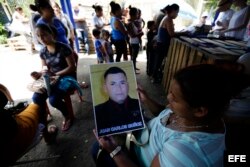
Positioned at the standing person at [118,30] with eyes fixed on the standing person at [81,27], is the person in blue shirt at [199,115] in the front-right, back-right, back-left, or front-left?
back-left

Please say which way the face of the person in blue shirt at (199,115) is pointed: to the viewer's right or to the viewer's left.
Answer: to the viewer's left
